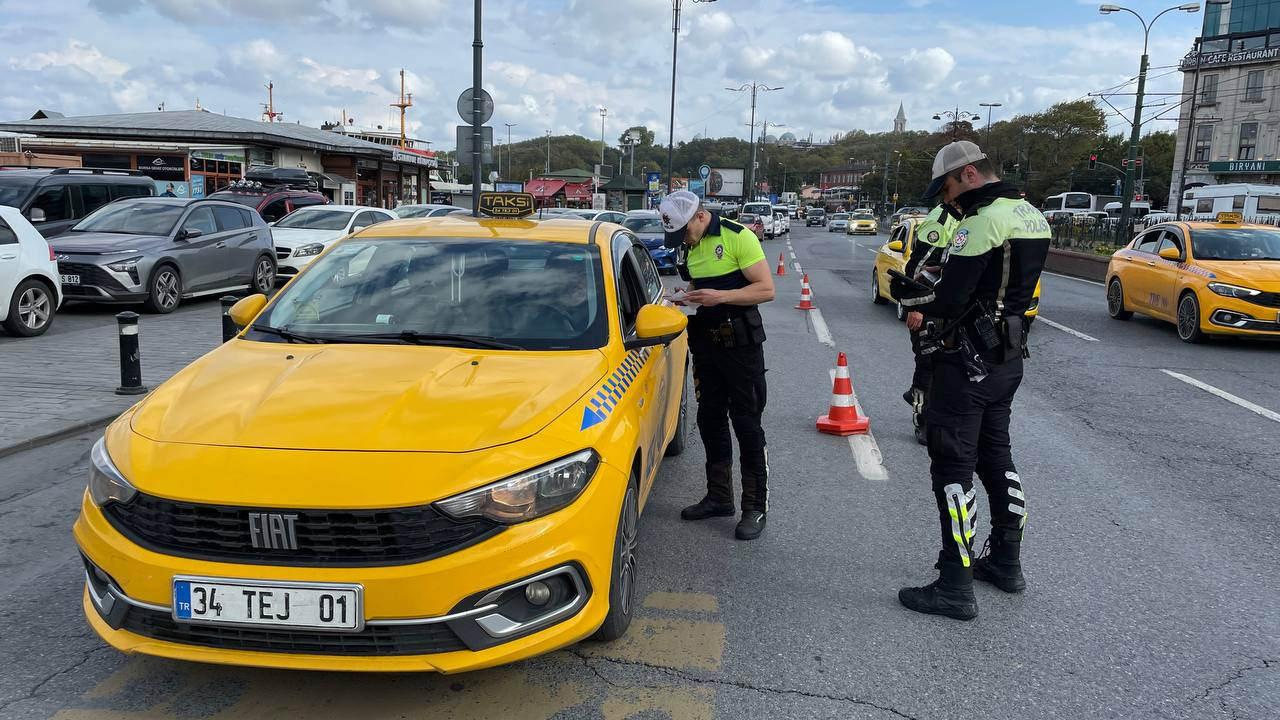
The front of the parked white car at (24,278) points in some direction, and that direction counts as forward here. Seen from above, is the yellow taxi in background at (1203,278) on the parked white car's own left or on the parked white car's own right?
on the parked white car's own left

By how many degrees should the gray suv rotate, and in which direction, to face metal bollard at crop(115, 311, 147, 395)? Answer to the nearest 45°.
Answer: approximately 45° to its left

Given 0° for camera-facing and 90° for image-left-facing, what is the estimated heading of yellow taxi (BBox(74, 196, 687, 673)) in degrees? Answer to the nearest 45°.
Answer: approximately 45°

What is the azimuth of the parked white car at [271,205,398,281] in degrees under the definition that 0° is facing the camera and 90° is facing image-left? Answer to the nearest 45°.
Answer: approximately 45°

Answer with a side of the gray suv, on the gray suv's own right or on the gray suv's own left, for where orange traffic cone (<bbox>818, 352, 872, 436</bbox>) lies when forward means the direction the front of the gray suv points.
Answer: on the gray suv's own left

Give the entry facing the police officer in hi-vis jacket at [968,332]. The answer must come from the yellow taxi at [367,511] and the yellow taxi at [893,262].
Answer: the yellow taxi at [893,262]

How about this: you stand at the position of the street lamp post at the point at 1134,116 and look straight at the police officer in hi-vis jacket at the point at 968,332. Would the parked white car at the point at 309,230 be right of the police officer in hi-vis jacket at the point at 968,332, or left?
right

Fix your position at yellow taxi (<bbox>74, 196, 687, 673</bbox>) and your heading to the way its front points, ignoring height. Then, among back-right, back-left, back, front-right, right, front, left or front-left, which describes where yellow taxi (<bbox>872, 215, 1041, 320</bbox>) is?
back

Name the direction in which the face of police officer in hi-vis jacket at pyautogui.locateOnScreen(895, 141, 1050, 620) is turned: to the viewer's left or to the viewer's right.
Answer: to the viewer's left

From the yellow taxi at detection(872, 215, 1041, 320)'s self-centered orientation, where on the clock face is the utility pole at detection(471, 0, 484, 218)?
The utility pole is roughly at 3 o'clock from the yellow taxi.

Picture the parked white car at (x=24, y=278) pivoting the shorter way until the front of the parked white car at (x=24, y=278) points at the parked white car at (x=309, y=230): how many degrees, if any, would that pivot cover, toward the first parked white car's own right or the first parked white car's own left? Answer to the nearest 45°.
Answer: approximately 180°

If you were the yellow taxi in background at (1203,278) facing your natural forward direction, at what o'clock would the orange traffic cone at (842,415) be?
The orange traffic cone is roughly at 2 o'clock from the yellow taxi in background.

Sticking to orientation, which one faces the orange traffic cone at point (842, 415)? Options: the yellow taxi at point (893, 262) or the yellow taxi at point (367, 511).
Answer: the yellow taxi at point (893, 262)
